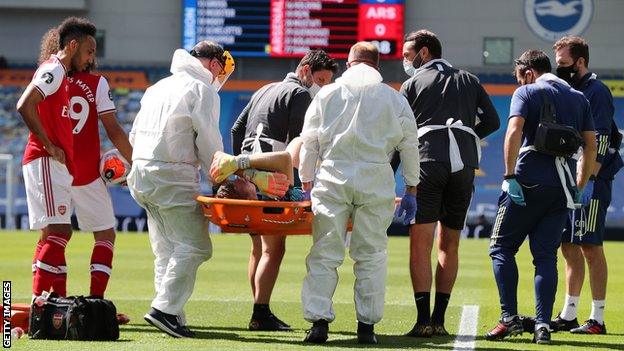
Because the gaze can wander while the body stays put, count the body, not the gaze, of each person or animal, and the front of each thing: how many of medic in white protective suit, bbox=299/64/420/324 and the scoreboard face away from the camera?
1

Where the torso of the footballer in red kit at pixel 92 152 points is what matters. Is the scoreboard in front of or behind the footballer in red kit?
in front

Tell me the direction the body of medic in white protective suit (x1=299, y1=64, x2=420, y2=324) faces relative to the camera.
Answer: away from the camera

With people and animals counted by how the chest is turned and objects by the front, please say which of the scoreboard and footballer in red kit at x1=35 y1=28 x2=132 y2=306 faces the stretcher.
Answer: the scoreboard

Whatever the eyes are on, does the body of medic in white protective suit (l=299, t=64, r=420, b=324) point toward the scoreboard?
yes

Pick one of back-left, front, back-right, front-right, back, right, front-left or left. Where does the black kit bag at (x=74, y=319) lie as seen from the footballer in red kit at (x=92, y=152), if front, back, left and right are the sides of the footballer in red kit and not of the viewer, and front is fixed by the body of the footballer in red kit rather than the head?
back

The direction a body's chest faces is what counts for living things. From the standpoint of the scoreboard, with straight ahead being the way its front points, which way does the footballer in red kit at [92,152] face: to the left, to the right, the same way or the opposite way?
the opposite way

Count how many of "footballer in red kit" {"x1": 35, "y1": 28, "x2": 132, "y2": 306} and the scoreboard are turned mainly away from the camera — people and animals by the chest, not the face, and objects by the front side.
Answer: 1

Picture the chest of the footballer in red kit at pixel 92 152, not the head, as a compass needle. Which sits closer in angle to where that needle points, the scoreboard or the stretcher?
the scoreboard

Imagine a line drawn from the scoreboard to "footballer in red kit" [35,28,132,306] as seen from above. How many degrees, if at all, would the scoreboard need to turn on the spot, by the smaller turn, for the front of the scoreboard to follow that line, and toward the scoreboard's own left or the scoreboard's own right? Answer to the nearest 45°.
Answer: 0° — it already faces them

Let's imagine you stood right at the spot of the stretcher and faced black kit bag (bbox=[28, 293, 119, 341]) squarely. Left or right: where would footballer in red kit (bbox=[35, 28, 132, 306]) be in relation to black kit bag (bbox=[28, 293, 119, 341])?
right

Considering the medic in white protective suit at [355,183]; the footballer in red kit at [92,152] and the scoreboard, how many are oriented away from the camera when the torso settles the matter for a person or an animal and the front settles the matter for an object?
2

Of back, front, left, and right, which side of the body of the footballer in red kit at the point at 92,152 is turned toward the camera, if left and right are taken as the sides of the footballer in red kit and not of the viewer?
back

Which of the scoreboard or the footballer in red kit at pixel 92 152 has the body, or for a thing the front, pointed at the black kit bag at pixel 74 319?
the scoreboard

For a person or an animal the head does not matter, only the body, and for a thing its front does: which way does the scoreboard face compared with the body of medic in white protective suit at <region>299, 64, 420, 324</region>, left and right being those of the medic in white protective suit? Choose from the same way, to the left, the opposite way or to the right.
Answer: the opposite way
